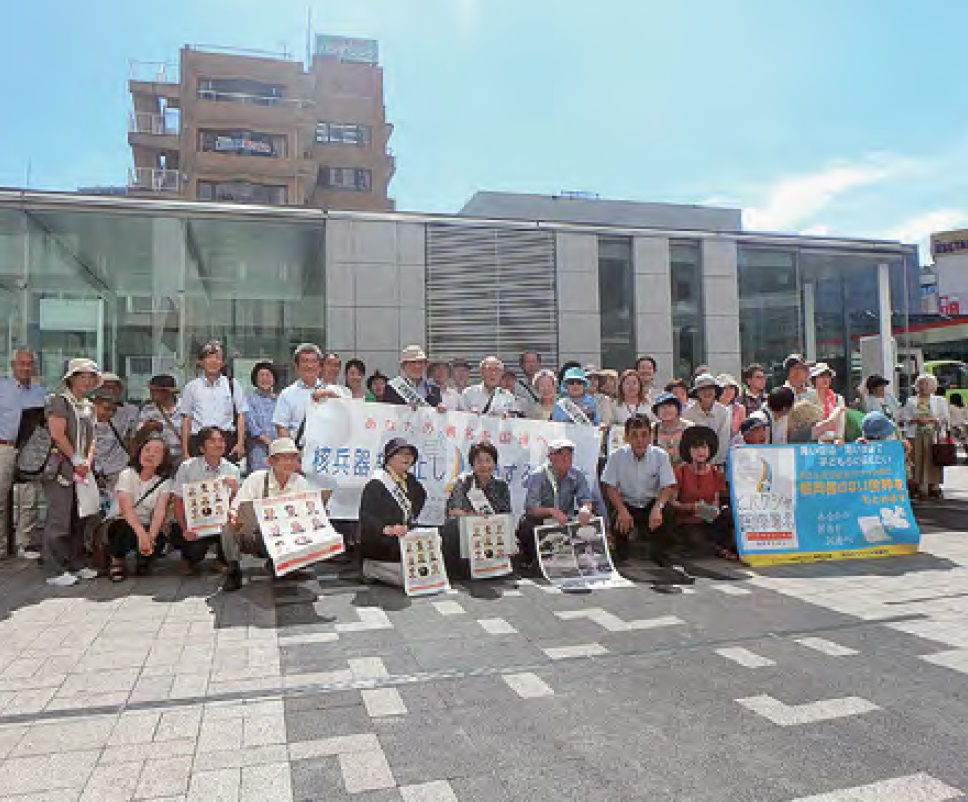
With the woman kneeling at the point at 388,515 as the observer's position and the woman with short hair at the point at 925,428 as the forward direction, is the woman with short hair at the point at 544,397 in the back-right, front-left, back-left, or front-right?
front-left

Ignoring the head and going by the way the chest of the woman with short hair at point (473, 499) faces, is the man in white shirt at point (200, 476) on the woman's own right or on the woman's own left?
on the woman's own right

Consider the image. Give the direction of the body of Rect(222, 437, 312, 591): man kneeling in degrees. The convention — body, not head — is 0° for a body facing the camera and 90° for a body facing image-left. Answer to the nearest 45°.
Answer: approximately 0°

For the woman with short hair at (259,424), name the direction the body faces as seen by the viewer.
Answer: toward the camera

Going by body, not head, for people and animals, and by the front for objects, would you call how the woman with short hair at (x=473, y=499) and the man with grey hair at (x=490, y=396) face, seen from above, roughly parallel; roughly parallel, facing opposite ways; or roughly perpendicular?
roughly parallel

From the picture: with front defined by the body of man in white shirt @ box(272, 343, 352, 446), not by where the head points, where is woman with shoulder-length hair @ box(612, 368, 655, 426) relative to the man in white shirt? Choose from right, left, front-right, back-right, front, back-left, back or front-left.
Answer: left

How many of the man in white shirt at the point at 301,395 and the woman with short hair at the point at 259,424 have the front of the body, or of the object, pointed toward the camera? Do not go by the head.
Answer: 2

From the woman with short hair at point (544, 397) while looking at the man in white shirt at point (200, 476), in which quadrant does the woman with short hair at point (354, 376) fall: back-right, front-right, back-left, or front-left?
front-right

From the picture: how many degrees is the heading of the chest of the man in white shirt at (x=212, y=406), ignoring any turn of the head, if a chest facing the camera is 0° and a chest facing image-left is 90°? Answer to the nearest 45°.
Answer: approximately 0°

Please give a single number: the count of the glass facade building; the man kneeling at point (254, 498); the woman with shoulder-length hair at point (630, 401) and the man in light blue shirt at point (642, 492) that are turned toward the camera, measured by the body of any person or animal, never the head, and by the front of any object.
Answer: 4

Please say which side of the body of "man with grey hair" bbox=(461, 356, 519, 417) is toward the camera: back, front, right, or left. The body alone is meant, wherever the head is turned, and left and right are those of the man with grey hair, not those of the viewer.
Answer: front

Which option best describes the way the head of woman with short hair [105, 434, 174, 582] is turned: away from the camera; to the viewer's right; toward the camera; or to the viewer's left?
toward the camera

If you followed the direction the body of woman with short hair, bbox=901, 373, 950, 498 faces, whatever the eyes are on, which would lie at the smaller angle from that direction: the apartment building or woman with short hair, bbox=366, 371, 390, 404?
the woman with short hair

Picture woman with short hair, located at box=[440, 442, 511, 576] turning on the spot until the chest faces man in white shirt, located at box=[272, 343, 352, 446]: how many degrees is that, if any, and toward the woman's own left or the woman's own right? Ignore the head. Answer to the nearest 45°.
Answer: approximately 90° to the woman's own right

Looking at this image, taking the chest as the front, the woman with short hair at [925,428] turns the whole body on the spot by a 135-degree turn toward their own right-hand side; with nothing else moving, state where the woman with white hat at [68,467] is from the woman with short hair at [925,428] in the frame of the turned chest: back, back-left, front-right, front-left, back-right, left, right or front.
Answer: left

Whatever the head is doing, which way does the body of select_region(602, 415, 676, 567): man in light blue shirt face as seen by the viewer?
toward the camera

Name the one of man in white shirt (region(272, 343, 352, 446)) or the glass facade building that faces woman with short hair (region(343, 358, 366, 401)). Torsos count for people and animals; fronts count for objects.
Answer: the glass facade building

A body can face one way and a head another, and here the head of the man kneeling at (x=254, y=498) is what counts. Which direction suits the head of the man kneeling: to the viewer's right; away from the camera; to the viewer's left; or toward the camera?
toward the camera
